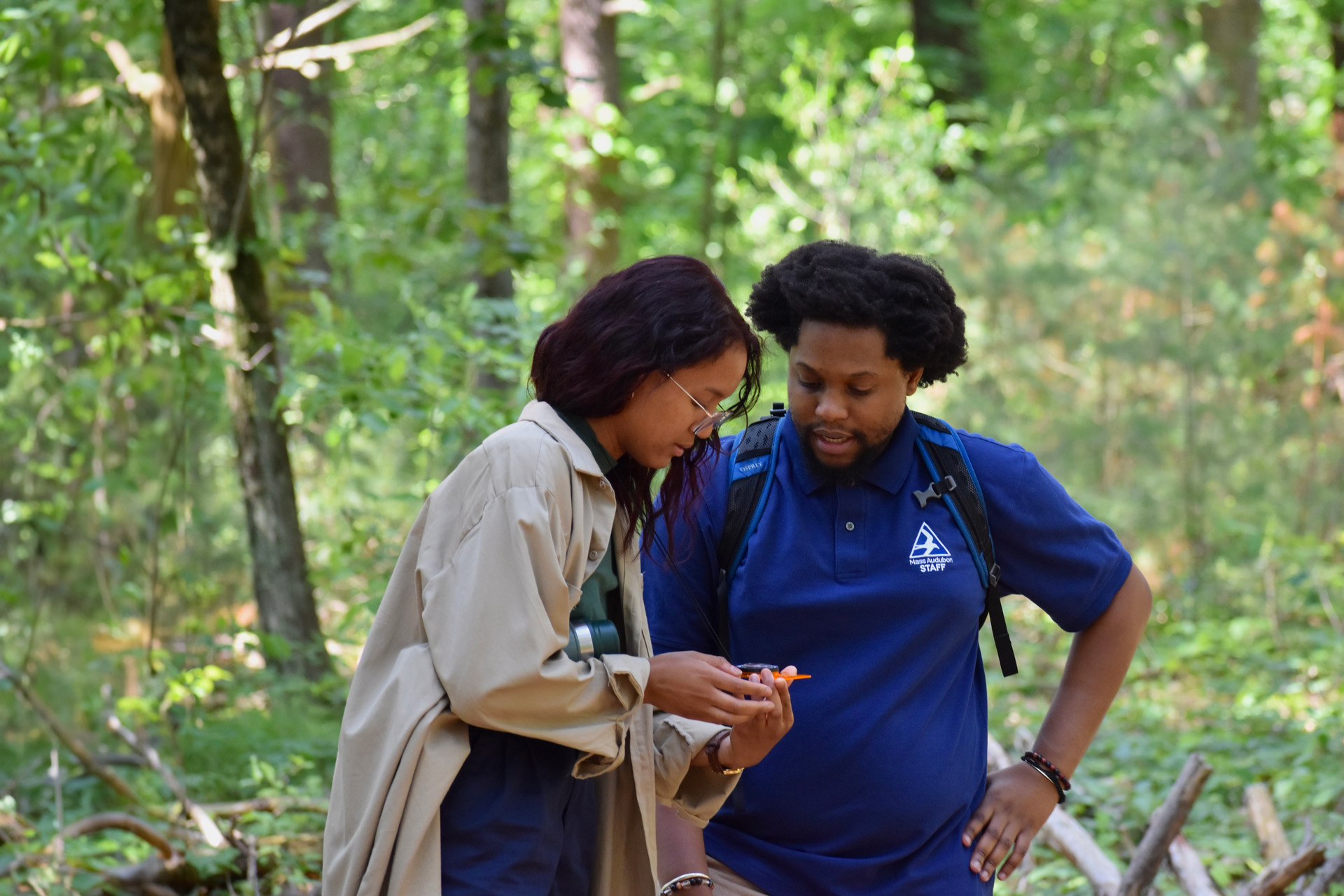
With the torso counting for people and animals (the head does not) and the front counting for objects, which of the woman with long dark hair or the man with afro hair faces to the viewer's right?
the woman with long dark hair

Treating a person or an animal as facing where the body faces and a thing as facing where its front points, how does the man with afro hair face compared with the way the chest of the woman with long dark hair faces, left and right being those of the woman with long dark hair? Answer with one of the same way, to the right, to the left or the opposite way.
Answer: to the right

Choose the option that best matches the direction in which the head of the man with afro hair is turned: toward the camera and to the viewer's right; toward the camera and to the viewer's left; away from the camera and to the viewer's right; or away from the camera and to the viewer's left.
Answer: toward the camera and to the viewer's left

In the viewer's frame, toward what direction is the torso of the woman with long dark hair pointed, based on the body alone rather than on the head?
to the viewer's right

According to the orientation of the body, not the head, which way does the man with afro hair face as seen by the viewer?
toward the camera

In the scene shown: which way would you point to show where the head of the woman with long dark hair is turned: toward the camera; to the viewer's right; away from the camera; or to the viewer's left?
to the viewer's right

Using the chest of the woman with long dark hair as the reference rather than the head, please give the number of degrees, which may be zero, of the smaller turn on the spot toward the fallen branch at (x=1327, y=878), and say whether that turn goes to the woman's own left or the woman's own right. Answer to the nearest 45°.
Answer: approximately 45° to the woman's own left

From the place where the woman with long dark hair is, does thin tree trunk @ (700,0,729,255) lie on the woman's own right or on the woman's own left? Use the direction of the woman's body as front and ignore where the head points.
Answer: on the woman's own left

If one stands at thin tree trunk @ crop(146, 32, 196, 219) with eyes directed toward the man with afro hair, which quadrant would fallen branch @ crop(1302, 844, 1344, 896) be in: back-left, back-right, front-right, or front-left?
front-left

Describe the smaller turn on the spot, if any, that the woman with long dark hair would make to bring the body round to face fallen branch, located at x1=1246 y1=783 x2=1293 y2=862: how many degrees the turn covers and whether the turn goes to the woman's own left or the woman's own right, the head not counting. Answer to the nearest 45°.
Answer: approximately 45° to the woman's own left

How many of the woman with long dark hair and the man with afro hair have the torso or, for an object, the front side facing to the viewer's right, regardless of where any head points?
1

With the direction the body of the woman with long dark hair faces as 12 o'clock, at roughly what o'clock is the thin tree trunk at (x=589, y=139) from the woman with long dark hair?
The thin tree trunk is roughly at 9 o'clock from the woman with long dark hair.

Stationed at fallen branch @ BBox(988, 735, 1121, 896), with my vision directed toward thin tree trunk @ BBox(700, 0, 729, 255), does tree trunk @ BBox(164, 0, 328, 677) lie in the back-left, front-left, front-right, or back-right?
front-left
